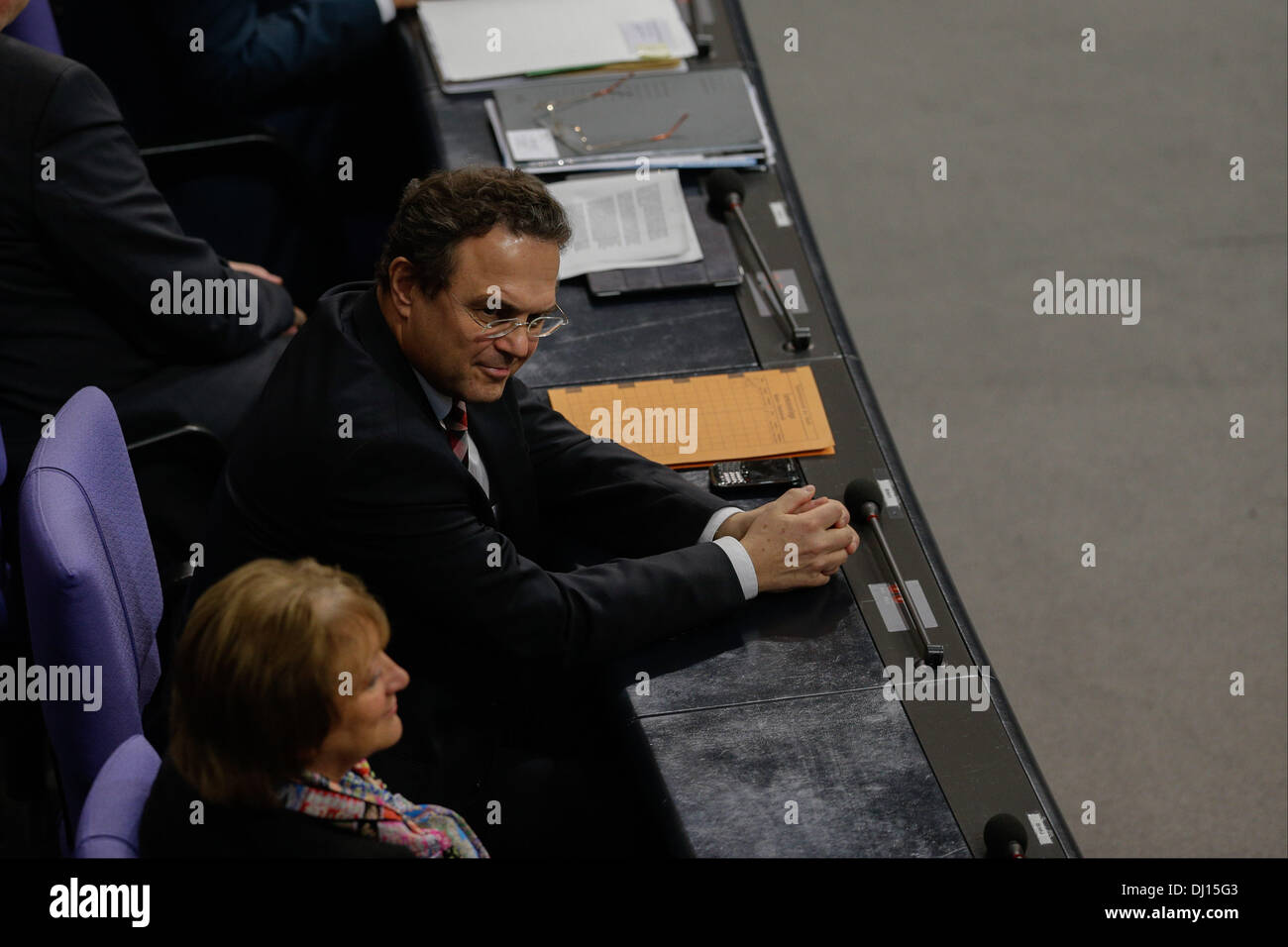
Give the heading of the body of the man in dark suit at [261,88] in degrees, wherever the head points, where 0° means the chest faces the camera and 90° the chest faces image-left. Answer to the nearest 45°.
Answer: approximately 270°

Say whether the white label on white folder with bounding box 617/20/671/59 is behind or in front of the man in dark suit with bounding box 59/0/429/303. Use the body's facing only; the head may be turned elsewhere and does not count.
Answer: in front

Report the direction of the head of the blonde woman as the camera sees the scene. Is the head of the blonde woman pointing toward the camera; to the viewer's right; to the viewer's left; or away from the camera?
to the viewer's right

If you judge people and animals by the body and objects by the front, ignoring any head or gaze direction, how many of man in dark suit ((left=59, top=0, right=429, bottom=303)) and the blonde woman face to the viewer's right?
2

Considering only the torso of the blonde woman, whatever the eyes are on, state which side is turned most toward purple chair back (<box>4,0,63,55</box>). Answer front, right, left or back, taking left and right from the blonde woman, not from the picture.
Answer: left

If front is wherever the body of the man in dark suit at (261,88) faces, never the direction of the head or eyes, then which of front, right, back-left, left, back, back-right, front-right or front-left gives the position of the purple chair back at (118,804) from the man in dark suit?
right

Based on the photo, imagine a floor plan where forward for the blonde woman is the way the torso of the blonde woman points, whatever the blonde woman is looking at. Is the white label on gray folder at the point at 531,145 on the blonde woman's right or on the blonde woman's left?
on the blonde woman's left

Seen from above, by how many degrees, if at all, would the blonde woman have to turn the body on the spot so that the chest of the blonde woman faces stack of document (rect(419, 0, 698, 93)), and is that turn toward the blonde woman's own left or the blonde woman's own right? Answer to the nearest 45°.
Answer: approximately 90° to the blonde woman's own left

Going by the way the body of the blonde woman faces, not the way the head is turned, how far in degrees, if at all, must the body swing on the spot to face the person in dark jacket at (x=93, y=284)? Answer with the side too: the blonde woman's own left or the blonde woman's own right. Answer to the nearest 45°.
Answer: approximately 90° to the blonde woman's own left

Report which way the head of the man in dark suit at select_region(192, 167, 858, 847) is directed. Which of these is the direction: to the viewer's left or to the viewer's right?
to the viewer's right

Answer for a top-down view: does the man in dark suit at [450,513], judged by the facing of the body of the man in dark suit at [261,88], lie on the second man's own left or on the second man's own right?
on the second man's own right

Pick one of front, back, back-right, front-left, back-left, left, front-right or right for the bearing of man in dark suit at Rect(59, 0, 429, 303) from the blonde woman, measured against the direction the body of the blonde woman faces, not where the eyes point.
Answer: left

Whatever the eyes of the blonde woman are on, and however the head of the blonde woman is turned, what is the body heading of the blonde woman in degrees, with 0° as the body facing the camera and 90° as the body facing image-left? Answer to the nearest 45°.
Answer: approximately 270°
